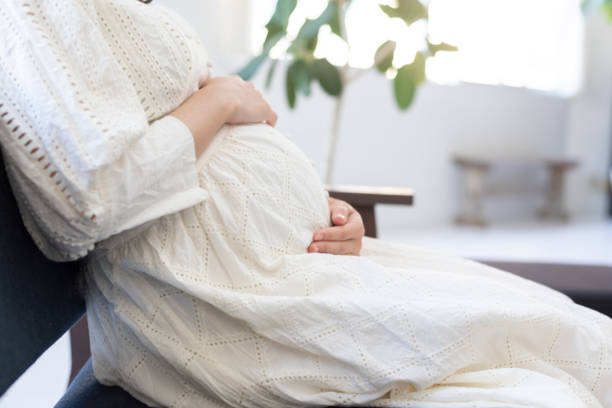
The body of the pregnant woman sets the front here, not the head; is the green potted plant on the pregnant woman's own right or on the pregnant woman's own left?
on the pregnant woman's own left

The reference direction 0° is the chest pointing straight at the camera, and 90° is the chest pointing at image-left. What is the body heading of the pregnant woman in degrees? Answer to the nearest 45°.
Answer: approximately 270°
